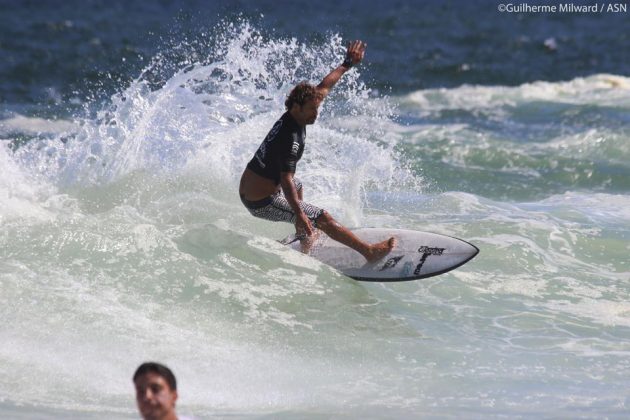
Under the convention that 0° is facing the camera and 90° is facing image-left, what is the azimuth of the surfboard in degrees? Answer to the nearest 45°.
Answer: approximately 270°
